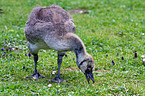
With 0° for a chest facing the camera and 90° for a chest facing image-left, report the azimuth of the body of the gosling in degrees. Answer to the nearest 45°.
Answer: approximately 315°
